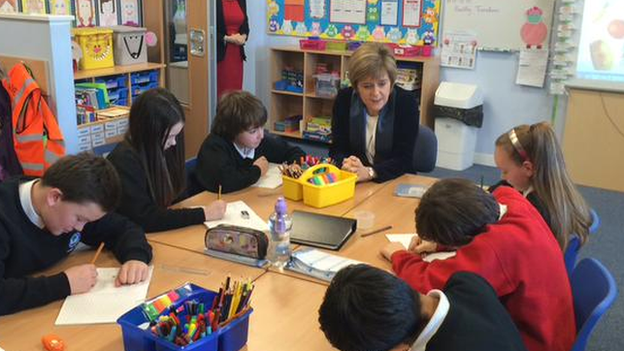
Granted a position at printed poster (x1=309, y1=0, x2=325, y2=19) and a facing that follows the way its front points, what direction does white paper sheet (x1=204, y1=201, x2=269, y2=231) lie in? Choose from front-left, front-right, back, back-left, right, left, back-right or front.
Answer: front

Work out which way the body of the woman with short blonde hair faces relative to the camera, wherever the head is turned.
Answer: toward the camera

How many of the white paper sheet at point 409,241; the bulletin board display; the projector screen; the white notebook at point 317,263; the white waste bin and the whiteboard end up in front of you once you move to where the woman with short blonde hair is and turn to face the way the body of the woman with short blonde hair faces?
2

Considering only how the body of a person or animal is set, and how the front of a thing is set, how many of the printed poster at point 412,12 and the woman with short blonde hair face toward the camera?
2

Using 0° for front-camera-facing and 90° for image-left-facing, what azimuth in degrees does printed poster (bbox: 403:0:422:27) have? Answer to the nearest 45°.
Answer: approximately 0°

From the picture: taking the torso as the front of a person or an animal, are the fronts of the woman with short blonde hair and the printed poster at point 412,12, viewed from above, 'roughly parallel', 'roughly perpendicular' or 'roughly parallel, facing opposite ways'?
roughly parallel

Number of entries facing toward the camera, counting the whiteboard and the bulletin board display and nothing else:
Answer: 2

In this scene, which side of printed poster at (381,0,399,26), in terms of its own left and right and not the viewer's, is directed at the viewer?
front

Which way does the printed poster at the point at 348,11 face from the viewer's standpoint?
toward the camera

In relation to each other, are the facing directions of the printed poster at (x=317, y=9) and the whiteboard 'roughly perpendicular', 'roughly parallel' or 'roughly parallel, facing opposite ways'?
roughly parallel

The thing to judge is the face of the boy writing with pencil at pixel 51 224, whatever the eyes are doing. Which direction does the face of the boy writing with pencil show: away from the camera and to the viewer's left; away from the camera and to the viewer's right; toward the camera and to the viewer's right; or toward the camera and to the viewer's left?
toward the camera and to the viewer's right

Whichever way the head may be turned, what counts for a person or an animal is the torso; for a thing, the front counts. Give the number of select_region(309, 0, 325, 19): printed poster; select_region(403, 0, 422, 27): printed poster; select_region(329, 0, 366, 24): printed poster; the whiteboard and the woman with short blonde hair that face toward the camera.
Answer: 5

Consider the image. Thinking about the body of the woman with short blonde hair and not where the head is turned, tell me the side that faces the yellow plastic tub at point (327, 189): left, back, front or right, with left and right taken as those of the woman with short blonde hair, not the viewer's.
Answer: front

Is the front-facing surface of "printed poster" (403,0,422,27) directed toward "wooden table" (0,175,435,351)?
yes

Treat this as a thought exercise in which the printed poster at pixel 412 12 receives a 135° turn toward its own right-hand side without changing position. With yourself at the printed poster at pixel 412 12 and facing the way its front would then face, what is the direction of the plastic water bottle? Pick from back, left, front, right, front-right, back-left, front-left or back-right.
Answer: back-left

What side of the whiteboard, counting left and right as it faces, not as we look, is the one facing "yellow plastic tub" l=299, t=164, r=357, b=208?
front

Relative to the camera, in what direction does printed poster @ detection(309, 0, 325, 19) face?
facing the viewer

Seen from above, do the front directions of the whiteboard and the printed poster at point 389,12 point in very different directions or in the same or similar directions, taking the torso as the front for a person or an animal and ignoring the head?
same or similar directions

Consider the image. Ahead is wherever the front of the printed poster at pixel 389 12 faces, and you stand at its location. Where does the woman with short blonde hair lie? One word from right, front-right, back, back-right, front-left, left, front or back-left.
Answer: front
